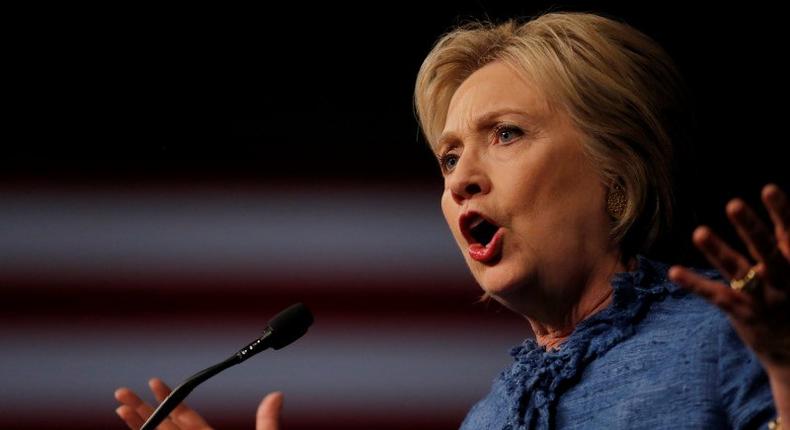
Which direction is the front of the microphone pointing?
to the viewer's right

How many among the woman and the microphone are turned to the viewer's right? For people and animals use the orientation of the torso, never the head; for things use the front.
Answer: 1

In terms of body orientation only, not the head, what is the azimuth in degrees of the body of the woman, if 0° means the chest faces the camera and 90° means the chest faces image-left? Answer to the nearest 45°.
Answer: approximately 45°

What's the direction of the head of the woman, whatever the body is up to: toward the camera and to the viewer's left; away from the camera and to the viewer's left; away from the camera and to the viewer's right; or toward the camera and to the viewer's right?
toward the camera and to the viewer's left

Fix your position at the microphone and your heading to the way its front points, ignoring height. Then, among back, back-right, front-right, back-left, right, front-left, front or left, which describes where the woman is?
front

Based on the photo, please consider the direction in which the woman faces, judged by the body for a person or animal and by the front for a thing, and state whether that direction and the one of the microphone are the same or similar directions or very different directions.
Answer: very different directions

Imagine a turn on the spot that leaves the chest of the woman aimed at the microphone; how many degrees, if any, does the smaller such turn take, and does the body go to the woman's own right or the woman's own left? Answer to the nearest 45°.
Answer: approximately 45° to the woman's own right
